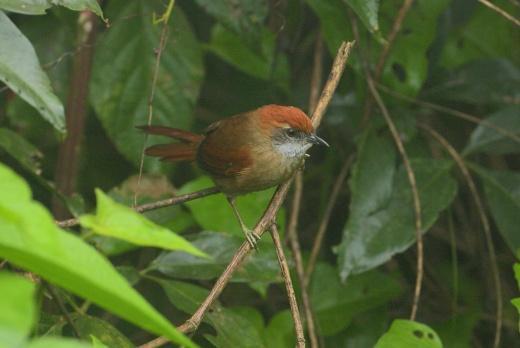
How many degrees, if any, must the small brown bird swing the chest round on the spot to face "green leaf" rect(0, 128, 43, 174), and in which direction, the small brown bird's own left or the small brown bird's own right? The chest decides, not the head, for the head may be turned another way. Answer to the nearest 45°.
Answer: approximately 135° to the small brown bird's own right

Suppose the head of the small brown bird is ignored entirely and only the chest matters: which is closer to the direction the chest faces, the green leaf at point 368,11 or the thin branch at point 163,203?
the green leaf

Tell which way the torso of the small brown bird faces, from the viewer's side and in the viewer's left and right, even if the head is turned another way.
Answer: facing to the right of the viewer

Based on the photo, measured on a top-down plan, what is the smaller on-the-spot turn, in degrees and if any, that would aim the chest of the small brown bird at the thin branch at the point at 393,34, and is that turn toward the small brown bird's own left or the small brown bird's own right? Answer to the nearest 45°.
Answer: approximately 90° to the small brown bird's own left

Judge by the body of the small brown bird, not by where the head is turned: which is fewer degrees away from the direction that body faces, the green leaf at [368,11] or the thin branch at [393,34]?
the thin branch

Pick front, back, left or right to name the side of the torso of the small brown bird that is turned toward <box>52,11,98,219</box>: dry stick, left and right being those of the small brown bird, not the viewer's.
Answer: back
